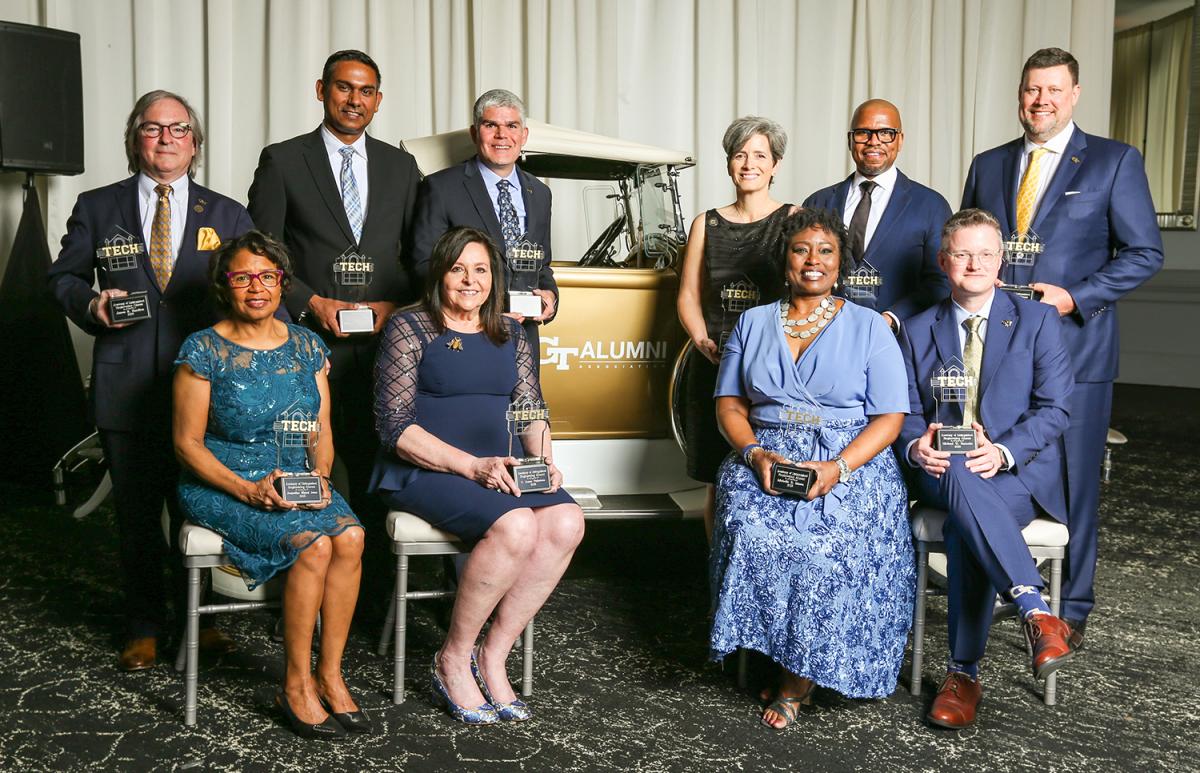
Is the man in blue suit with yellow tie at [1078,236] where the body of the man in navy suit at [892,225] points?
no

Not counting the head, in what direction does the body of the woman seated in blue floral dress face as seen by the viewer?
toward the camera

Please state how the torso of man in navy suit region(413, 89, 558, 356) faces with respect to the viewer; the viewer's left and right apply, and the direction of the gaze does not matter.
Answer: facing the viewer and to the right of the viewer

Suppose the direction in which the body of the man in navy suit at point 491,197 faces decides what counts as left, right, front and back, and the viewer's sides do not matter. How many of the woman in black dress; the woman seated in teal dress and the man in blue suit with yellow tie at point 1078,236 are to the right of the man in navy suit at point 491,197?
1

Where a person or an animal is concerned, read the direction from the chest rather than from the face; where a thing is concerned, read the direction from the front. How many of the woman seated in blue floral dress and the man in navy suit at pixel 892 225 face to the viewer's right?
0

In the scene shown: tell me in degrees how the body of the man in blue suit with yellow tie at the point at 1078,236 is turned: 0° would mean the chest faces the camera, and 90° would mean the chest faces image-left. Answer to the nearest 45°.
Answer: approximately 45°

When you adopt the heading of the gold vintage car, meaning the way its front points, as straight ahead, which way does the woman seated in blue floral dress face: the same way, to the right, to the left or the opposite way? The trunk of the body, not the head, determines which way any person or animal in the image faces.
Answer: to the right

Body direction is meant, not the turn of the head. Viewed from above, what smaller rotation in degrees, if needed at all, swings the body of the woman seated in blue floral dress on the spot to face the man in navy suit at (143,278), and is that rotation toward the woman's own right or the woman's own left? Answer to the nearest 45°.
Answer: approximately 90° to the woman's own right

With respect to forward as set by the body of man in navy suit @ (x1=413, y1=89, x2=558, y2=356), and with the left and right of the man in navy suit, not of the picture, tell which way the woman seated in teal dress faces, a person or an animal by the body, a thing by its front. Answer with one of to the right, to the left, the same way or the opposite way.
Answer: the same way

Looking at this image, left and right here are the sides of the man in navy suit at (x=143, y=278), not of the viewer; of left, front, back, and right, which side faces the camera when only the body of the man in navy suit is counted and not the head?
front

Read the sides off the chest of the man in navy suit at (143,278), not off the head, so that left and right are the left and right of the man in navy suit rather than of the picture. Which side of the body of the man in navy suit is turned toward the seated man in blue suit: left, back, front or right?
left

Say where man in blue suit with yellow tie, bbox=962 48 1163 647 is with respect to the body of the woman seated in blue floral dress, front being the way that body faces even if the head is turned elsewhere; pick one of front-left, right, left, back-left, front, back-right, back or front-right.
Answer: back-left

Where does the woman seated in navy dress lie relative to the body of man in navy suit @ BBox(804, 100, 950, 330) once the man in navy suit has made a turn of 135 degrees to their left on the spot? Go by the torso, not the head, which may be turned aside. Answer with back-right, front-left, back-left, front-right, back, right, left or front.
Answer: back-right

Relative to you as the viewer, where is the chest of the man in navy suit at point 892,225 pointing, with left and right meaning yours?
facing the viewer and to the left of the viewer

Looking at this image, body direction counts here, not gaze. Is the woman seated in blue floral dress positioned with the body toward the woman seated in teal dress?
no

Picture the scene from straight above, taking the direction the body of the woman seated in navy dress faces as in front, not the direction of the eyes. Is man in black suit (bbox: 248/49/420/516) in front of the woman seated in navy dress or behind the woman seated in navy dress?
behind

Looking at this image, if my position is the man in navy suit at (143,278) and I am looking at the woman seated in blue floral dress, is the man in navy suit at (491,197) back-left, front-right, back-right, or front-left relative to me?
front-left

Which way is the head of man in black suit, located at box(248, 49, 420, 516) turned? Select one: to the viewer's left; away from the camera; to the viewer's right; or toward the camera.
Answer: toward the camera

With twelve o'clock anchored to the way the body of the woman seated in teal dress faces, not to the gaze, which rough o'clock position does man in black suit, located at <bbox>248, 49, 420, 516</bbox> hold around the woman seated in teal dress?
The man in black suit is roughly at 8 o'clock from the woman seated in teal dress.

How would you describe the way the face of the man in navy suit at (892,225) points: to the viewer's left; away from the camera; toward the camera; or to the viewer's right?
toward the camera
